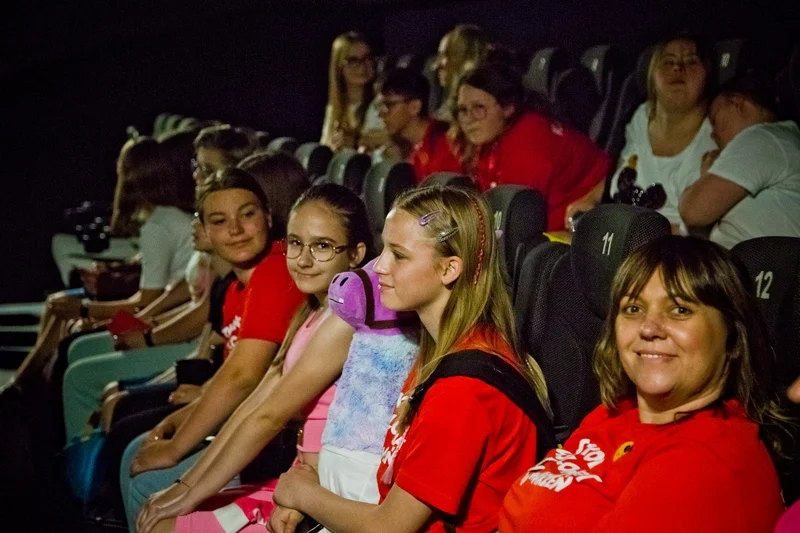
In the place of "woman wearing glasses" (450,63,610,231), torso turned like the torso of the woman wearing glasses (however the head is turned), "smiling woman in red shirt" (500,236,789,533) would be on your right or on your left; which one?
on your left

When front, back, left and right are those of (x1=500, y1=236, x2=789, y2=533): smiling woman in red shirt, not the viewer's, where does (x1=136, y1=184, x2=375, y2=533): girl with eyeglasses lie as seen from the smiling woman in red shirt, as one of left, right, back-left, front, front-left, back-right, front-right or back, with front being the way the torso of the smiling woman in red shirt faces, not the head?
right

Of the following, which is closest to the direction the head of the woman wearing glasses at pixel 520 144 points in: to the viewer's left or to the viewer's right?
to the viewer's left

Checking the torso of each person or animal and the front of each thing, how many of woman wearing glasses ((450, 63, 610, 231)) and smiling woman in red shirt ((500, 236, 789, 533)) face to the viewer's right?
0

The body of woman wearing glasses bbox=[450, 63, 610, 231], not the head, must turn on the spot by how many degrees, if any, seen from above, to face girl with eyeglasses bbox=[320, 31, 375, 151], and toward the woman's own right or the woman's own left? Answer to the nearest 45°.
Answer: approximately 90° to the woman's own right

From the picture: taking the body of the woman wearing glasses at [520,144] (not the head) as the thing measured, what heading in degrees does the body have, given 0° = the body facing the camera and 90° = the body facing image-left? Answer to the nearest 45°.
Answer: approximately 45°
